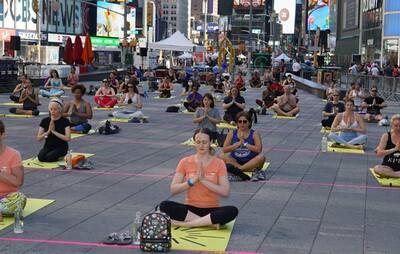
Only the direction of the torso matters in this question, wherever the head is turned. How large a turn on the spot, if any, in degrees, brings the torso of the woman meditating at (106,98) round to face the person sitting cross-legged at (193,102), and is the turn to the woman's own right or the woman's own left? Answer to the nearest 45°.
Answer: approximately 90° to the woman's own left

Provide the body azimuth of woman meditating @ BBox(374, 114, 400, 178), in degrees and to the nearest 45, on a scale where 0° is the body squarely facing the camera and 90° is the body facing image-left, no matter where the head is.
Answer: approximately 0°

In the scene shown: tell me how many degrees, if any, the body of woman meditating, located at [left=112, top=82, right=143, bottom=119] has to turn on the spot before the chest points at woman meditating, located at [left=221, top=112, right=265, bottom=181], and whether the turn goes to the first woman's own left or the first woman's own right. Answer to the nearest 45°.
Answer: approximately 45° to the first woman's own left

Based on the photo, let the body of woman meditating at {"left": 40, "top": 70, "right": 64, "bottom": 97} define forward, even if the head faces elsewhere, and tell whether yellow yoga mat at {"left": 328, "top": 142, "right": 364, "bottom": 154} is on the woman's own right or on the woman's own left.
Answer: on the woman's own left

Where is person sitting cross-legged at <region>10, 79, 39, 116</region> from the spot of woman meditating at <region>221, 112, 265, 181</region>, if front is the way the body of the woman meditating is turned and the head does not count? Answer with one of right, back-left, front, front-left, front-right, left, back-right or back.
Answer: back-right

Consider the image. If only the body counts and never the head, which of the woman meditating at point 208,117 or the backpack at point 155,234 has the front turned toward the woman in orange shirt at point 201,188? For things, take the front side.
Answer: the woman meditating

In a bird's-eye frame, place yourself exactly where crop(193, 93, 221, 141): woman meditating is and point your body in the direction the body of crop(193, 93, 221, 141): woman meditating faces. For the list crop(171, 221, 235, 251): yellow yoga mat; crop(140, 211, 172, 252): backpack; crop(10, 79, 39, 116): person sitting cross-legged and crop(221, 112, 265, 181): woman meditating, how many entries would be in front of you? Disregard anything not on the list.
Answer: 3
